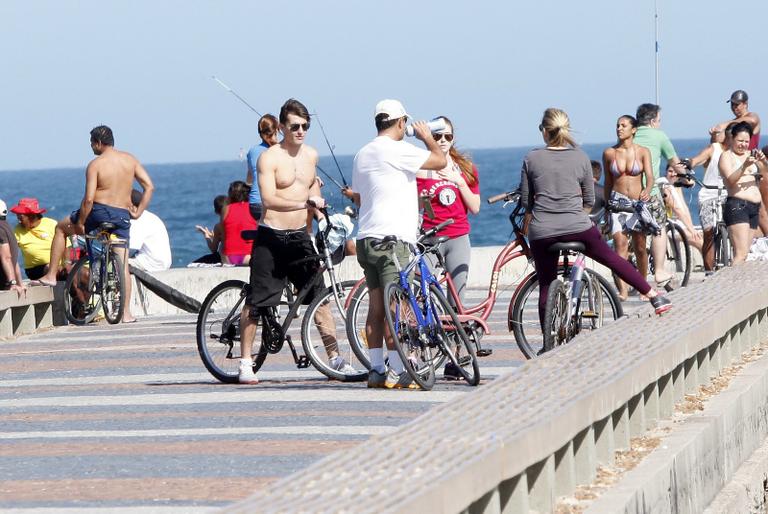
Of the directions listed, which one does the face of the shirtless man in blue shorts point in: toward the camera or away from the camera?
away from the camera

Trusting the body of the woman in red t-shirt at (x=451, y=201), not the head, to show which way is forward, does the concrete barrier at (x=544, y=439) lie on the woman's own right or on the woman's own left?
on the woman's own left

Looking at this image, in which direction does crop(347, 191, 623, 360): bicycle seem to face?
to the viewer's right

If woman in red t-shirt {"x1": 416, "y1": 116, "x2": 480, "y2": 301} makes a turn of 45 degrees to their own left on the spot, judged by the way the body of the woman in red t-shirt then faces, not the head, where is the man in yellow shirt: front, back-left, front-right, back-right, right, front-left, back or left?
back-right

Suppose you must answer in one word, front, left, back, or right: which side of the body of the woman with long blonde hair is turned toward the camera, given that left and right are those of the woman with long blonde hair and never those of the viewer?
back

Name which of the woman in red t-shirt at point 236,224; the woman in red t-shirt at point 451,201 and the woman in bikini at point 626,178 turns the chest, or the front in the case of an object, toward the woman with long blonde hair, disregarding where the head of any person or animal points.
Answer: the woman in bikini

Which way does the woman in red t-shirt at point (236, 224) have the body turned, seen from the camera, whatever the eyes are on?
away from the camera

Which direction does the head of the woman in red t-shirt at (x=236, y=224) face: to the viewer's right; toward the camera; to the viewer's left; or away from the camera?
away from the camera

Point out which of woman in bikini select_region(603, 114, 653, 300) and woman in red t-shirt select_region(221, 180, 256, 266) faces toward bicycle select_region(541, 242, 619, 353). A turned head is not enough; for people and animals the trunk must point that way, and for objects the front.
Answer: the woman in bikini

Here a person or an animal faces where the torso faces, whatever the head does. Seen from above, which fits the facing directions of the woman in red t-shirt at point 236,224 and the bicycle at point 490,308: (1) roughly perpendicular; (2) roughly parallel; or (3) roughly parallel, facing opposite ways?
roughly perpendicular

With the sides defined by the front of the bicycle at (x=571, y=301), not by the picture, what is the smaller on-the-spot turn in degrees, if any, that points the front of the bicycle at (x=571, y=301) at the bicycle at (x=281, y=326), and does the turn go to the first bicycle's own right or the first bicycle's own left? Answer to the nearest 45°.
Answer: approximately 135° to the first bicycle's own left

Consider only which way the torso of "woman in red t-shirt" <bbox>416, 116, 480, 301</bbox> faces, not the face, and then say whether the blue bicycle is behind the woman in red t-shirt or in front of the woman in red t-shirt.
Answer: in front
